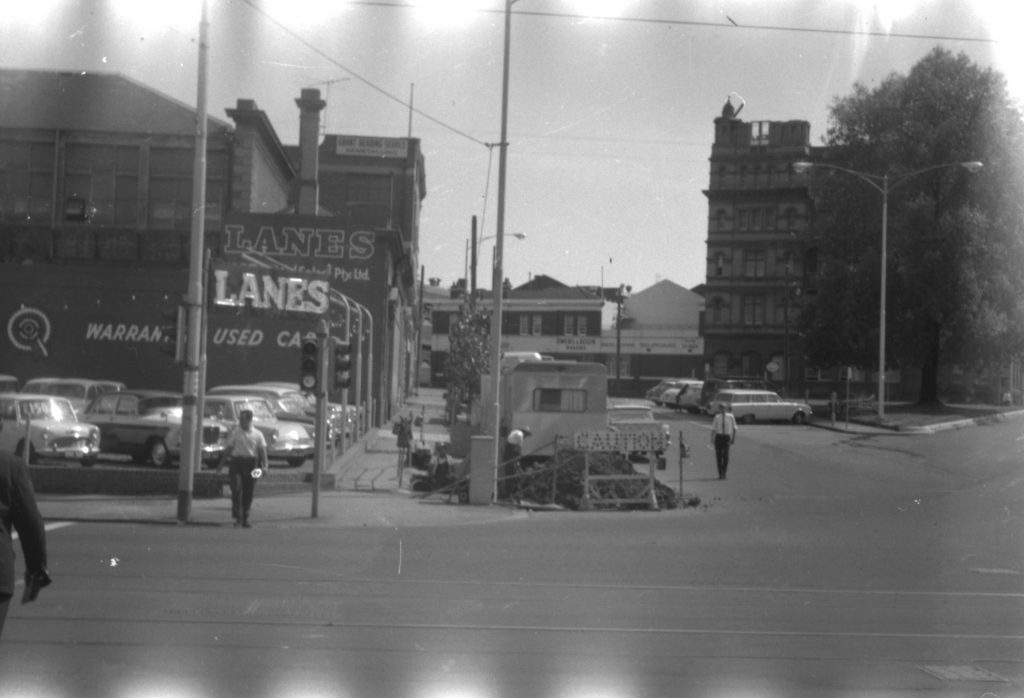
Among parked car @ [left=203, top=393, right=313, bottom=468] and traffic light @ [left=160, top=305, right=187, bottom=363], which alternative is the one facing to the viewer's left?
the traffic light

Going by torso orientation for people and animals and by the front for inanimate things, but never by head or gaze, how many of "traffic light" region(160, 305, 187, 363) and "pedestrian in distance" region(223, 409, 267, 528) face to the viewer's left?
1

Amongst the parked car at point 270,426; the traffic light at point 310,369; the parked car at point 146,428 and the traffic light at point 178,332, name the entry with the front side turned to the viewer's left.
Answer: the traffic light at point 178,332

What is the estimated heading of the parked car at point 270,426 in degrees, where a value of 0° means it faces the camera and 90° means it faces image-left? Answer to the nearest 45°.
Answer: approximately 315°

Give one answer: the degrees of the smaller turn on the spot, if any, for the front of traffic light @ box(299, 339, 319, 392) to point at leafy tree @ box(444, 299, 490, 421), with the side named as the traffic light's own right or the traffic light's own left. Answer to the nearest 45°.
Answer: approximately 180°

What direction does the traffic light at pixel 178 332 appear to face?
to the viewer's left

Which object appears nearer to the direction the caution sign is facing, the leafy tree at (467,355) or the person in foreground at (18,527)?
the person in foreground

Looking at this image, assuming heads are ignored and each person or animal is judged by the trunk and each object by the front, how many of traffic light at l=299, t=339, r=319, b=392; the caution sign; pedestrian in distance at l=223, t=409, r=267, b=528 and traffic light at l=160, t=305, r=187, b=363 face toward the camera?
3

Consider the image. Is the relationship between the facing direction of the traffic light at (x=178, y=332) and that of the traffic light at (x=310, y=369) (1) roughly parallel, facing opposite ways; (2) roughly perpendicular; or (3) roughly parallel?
roughly perpendicular

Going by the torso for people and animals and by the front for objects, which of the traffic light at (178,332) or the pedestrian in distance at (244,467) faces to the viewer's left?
the traffic light

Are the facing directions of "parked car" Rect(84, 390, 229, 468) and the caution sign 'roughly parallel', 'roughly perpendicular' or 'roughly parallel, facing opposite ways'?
roughly perpendicular
